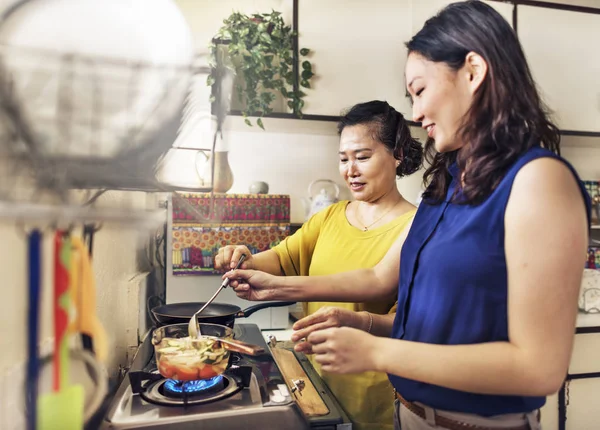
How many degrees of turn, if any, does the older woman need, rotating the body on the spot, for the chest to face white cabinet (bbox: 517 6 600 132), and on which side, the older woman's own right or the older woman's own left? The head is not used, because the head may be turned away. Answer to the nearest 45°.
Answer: approximately 180°

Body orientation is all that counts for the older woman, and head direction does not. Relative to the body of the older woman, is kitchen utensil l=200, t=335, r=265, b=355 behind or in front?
in front

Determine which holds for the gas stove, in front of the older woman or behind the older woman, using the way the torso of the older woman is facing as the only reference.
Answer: in front

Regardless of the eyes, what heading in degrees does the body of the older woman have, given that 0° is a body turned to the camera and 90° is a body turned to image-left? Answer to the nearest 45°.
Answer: approximately 45°
